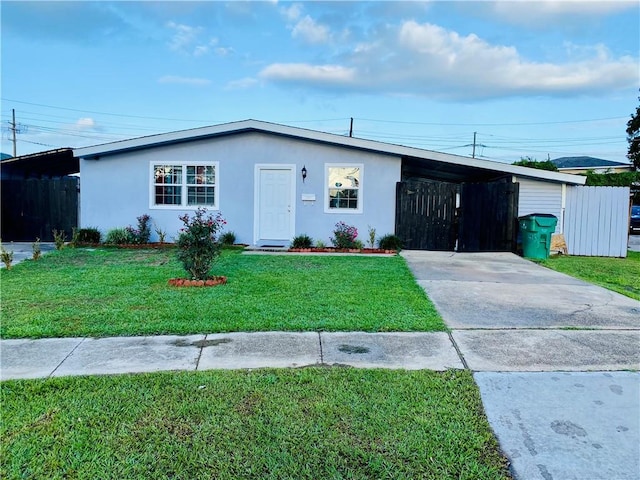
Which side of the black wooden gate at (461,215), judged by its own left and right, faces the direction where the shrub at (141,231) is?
right

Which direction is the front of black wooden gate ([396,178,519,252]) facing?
toward the camera

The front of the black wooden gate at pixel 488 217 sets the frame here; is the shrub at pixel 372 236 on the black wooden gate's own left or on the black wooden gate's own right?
on the black wooden gate's own right

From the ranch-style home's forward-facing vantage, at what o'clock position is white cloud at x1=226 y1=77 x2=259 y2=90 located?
The white cloud is roughly at 5 o'clock from the ranch-style home.

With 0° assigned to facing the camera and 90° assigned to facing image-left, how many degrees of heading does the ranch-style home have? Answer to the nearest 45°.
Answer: approximately 0°

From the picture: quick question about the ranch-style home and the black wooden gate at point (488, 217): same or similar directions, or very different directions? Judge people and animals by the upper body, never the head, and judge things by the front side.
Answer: same or similar directions
